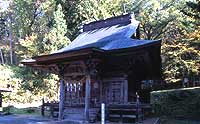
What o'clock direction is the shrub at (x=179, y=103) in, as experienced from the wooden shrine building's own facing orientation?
The shrub is roughly at 8 o'clock from the wooden shrine building.

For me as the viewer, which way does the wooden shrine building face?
facing the viewer and to the left of the viewer
